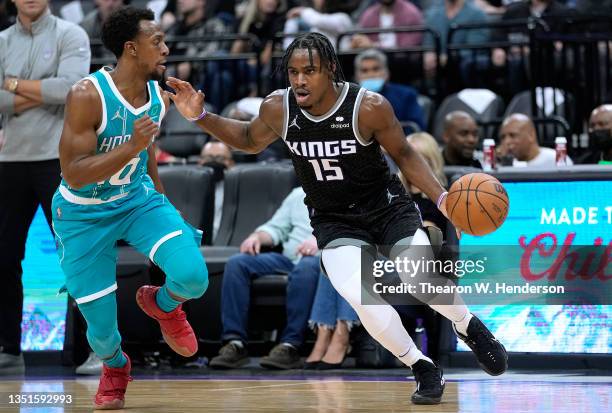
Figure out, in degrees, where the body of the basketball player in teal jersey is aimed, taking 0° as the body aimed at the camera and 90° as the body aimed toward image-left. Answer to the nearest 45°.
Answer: approximately 315°

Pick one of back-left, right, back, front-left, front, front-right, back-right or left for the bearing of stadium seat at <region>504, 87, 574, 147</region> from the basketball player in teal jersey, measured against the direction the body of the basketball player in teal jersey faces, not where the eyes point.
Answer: left

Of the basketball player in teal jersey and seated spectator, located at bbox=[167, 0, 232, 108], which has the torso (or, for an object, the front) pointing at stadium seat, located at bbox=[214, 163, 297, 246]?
the seated spectator

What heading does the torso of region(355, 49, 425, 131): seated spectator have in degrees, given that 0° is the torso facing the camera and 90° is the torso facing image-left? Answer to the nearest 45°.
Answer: approximately 0°

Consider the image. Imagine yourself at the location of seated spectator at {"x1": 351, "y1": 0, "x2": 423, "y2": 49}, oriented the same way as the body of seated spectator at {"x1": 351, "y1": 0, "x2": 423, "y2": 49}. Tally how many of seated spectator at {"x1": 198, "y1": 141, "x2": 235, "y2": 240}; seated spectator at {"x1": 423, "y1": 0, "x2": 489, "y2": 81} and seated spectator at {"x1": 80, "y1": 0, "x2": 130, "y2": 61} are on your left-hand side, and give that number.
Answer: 1

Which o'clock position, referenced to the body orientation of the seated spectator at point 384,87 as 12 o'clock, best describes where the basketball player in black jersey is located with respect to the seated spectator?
The basketball player in black jersey is roughly at 12 o'clock from the seated spectator.

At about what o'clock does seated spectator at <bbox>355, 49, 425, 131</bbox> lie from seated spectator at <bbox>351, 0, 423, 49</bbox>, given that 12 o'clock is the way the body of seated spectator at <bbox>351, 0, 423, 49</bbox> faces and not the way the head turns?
seated spectator at <bbox>355, 49, 425, 131</bbox> is roughly at 12 o'clock from seated spectator at <bbox>351, 0, 423, 49</bbox>.

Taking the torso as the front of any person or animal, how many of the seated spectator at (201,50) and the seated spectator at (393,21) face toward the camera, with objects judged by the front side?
2

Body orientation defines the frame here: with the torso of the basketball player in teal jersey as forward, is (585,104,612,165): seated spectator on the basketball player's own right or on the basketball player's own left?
on the basketball player's own left

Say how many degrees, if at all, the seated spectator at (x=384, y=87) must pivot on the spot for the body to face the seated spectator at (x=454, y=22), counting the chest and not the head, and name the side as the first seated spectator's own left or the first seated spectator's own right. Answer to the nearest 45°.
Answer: approximately 135° to the first seated spectator's own left

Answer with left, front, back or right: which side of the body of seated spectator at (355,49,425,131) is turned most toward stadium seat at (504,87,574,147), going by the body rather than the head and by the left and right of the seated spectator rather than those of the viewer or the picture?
left
